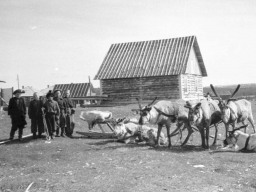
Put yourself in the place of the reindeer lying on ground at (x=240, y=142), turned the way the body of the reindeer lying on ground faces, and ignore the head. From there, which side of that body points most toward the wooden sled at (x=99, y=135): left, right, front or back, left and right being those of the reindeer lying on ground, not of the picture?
front

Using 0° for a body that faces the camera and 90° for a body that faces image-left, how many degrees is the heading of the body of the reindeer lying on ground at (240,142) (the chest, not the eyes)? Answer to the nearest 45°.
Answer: approximately 90°

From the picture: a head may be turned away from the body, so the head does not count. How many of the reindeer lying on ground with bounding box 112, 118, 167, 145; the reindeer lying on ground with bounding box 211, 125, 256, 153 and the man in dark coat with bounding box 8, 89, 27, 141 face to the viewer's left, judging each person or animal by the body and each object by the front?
2

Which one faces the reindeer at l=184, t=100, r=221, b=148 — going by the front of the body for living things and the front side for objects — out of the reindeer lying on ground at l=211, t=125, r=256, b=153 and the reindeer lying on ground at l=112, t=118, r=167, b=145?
the reindeer lying on ground at l=211, t=125, r=256, b=153

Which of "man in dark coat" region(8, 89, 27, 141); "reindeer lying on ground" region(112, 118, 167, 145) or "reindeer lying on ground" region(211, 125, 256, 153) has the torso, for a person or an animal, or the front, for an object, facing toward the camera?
the man in dark coat

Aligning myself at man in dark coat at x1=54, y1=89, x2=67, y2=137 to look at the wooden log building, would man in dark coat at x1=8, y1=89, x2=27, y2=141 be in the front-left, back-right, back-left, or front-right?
back-left

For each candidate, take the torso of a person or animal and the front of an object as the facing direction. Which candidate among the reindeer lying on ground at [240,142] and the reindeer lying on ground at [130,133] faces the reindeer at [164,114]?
the reindeer lying on ground at [240,142]

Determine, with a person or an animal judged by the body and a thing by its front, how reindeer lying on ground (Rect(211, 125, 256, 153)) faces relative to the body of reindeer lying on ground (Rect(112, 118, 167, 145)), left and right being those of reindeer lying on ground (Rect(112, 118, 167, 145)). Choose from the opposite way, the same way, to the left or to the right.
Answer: the same way

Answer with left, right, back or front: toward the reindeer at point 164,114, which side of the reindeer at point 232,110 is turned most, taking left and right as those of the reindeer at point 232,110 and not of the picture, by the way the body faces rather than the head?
front

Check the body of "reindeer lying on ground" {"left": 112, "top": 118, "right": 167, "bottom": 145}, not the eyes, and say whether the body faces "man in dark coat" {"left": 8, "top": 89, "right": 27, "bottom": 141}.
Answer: yes

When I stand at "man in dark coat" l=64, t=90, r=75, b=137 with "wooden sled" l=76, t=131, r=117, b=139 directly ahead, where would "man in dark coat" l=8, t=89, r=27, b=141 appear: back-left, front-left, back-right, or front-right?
back-right

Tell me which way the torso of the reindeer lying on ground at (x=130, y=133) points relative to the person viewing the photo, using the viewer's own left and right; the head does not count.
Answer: facing to the left of the viewer

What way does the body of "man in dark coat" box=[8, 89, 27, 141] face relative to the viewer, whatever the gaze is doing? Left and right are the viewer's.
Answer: facing the viewer

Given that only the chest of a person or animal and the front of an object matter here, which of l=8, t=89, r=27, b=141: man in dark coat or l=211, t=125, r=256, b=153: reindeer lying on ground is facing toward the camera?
the man in dark coat
